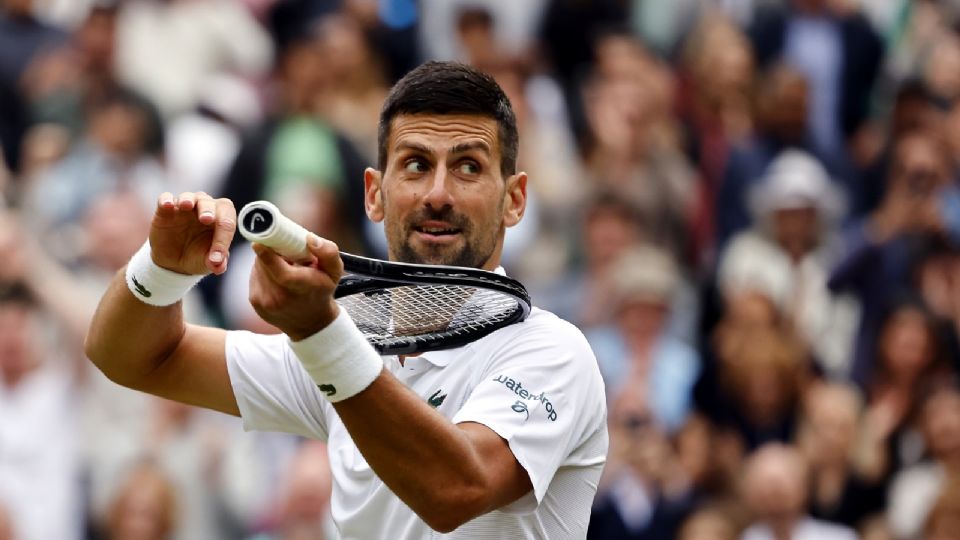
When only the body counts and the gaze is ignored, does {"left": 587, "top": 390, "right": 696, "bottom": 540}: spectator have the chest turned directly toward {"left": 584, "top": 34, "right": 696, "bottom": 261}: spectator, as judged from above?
no

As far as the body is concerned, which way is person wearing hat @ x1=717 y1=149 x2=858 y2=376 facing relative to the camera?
toward the camera

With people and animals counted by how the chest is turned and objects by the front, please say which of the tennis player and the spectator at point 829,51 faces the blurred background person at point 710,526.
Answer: the spectator

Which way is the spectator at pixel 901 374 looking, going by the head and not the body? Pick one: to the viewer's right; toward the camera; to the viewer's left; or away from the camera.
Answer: toward the camera

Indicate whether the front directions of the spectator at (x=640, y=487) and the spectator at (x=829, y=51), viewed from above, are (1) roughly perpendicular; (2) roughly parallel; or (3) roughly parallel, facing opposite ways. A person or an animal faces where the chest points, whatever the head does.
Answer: roughly parallel

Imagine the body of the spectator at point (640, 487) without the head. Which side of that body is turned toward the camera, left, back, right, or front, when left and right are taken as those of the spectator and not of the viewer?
front

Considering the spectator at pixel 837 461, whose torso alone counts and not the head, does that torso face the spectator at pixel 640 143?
no

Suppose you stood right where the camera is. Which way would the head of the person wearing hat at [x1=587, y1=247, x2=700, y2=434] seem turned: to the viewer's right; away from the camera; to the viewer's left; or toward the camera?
toward the camera

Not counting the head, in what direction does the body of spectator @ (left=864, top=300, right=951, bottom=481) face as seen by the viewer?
toward the camera

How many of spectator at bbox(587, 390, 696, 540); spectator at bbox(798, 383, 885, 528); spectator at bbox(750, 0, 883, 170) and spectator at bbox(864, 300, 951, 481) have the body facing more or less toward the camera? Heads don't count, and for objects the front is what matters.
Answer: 4

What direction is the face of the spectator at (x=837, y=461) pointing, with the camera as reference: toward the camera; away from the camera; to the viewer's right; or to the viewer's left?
toward the camera

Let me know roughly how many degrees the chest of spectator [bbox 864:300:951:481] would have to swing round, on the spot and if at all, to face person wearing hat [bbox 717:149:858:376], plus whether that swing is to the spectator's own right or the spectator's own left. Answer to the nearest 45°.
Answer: approximately 135° to the spectator's own right

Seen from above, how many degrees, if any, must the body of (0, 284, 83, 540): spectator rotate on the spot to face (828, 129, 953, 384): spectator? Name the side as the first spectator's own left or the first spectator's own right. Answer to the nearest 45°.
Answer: approximately 90° to the first spectator's own left

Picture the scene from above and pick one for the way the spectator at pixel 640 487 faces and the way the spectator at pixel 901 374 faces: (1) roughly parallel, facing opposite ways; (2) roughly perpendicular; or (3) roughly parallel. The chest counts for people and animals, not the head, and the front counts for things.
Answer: roughly parallel

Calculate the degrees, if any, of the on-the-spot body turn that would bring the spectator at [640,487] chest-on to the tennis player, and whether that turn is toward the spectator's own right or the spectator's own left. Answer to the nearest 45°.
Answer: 0° — they already face them
